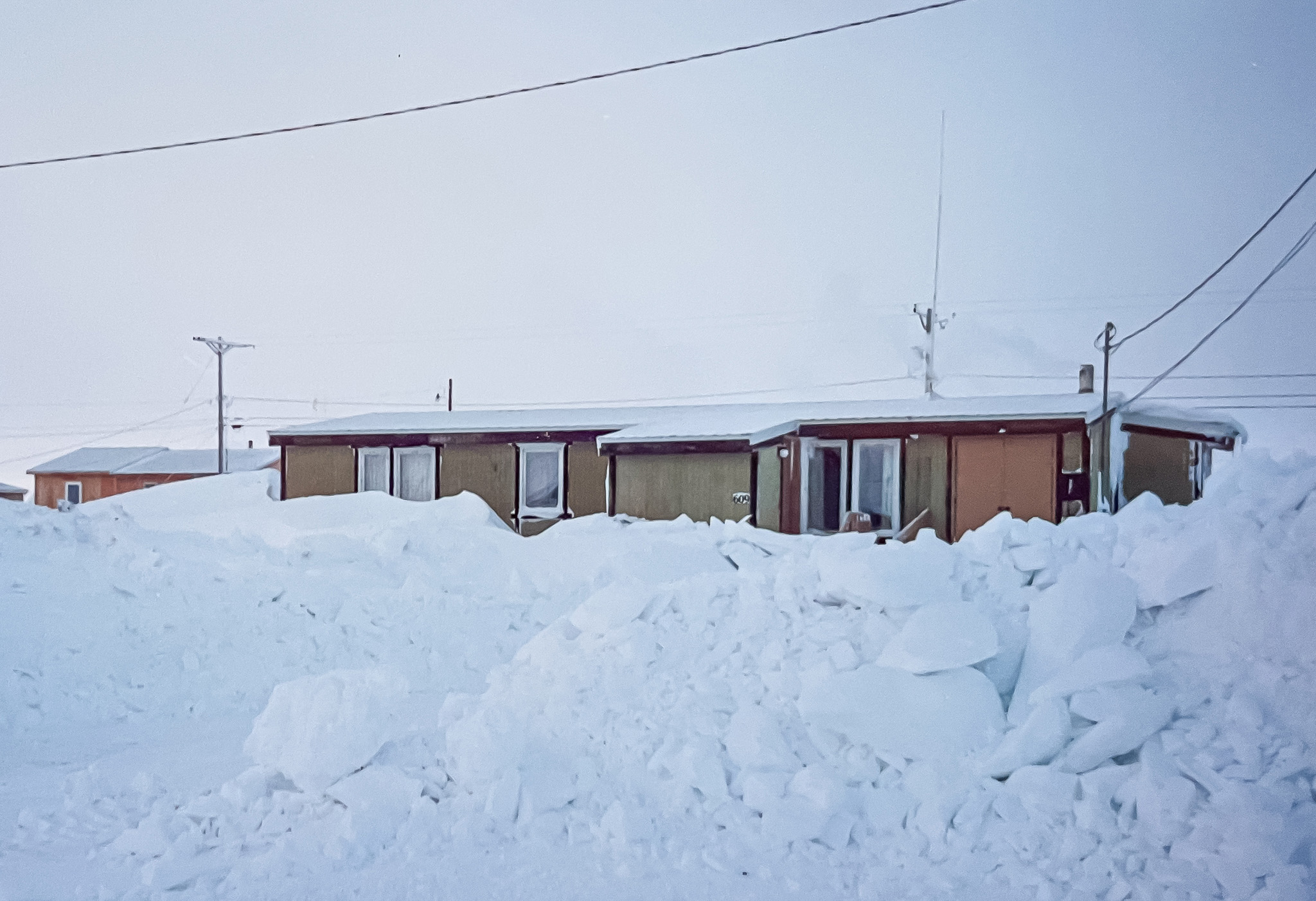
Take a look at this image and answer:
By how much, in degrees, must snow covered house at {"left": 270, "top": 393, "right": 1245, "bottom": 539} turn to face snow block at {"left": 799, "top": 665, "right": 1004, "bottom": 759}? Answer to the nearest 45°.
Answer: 0° — it already faces it

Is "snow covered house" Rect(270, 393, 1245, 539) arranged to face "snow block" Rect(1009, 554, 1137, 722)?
yes

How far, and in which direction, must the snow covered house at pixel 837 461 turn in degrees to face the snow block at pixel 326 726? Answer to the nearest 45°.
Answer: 0° — it already faces it

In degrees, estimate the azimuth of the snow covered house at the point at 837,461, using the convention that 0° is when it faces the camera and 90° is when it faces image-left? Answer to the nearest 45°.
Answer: approximately 0°

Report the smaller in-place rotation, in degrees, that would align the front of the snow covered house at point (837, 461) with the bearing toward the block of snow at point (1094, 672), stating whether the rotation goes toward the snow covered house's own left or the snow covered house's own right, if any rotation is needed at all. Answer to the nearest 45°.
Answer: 0° — it already faces it

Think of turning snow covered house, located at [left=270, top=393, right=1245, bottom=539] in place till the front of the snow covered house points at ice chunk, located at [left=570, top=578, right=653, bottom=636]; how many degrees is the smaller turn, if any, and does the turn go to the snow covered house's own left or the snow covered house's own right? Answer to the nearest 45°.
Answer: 0° — it already faces it

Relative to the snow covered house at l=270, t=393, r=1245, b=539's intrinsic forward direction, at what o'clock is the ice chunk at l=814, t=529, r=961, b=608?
The ice chunk is roughly at 12 o'clock from the snow covered house.
